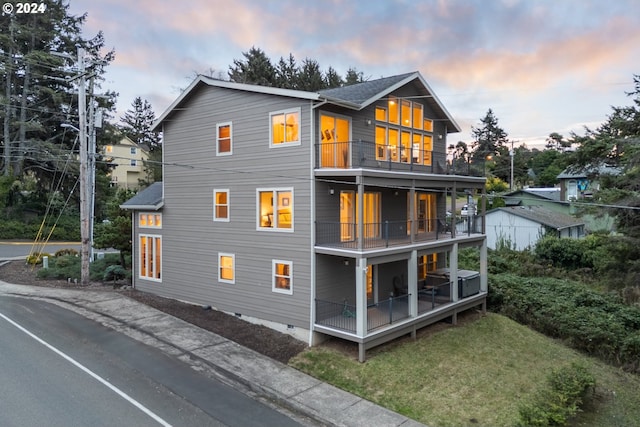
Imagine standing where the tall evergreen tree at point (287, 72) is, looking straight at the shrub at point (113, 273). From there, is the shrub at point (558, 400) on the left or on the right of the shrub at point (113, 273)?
left

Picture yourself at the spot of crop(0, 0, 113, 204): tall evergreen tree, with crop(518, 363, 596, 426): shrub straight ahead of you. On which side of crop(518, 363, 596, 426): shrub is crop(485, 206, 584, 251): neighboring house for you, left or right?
left
